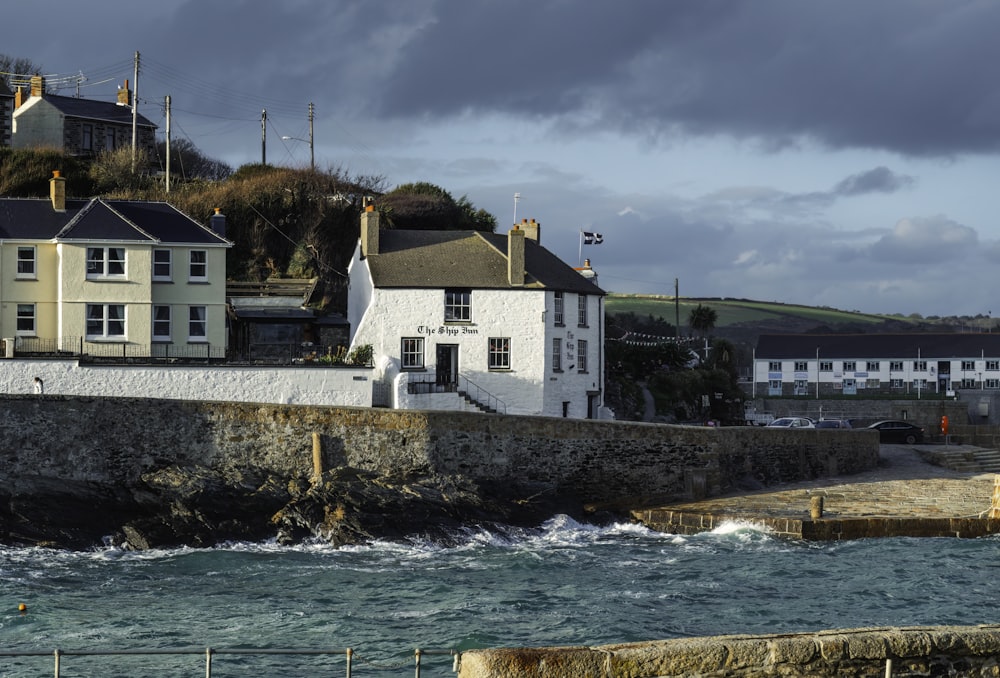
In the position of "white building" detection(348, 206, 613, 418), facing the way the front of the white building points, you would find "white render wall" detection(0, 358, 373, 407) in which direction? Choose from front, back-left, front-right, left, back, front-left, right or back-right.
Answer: front-right

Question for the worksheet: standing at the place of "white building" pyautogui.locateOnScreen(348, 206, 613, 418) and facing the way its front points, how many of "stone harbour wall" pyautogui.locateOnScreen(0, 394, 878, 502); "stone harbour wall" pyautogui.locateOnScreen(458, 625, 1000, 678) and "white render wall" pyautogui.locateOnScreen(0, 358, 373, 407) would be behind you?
0

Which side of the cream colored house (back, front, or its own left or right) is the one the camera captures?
front

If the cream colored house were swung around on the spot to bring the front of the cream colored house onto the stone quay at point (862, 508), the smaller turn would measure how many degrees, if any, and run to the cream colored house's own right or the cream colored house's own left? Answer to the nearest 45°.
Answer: approximately 45° to the cream colored house's own left

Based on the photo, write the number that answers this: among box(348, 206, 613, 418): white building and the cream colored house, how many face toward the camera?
2

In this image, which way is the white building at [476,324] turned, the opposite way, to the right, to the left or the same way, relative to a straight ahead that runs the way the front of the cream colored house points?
the same way

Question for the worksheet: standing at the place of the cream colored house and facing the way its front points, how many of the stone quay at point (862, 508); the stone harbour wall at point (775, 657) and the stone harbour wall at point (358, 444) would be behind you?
0

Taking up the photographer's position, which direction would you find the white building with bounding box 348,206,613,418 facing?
facing the viewer

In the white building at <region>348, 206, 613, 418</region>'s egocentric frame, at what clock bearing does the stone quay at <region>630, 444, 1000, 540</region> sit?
The stone quay is roughly at 10 o'clock from the white building.

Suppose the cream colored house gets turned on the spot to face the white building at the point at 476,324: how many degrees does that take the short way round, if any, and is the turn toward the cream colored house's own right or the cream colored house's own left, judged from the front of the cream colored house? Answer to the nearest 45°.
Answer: approximately 90° to the cream colored house's own left

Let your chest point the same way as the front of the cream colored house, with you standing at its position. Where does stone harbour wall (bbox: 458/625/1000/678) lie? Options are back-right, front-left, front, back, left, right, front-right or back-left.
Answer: front

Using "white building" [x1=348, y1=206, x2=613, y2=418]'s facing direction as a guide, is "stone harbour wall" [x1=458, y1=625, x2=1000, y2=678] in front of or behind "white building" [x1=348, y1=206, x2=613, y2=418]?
in front

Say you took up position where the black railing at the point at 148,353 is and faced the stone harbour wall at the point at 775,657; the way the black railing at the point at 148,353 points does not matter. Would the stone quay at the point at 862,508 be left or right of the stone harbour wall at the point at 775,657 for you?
left
